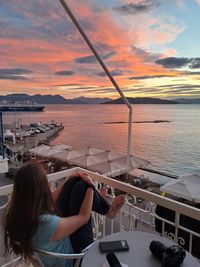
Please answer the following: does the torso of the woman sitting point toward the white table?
no

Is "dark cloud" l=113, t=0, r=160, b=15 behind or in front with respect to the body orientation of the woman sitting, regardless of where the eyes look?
in front

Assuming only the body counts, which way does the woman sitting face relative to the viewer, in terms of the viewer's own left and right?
facing away from the viewer and to the right of the viewer

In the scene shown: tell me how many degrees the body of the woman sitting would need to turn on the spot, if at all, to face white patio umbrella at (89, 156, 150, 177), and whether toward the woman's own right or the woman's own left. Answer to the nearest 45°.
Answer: approximately 45° to the woman's own left

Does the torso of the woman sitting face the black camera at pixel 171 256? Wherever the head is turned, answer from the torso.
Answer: no

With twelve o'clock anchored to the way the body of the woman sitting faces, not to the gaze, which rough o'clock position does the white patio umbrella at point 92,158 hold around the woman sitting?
The white patio umbrella is roughly at 11 o'clock from the woman sitting.
